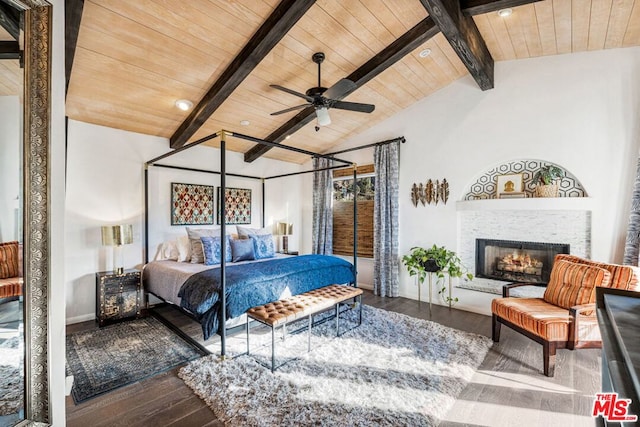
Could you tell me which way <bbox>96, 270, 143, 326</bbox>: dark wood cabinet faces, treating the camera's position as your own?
facing the viewer and to the right of the viewer

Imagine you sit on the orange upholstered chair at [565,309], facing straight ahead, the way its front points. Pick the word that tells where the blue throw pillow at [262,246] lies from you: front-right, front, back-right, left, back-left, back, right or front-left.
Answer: front-right

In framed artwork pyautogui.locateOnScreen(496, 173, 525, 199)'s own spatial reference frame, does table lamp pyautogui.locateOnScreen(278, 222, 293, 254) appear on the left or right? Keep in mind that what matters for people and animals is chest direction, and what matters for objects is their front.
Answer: on its right

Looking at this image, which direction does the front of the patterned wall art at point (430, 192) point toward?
toward the camera

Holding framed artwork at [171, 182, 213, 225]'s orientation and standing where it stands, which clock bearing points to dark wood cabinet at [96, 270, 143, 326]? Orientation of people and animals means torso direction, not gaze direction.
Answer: The dark wood cabinet is roughly at 3 o'clock from the framed artwork.

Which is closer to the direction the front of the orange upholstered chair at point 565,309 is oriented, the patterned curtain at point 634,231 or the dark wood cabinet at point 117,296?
the dark wood cabinet

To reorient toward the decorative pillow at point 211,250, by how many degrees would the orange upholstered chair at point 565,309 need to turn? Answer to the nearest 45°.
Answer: approximately 45° to its right

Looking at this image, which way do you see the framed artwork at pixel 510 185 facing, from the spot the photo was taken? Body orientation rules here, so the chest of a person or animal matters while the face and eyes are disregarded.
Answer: facing the viewer

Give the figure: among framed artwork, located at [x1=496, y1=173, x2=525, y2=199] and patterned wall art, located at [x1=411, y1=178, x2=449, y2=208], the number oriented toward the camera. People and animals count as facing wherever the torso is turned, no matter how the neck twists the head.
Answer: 2

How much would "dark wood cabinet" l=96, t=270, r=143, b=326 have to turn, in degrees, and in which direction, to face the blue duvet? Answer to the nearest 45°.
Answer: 0° — it already faces it
